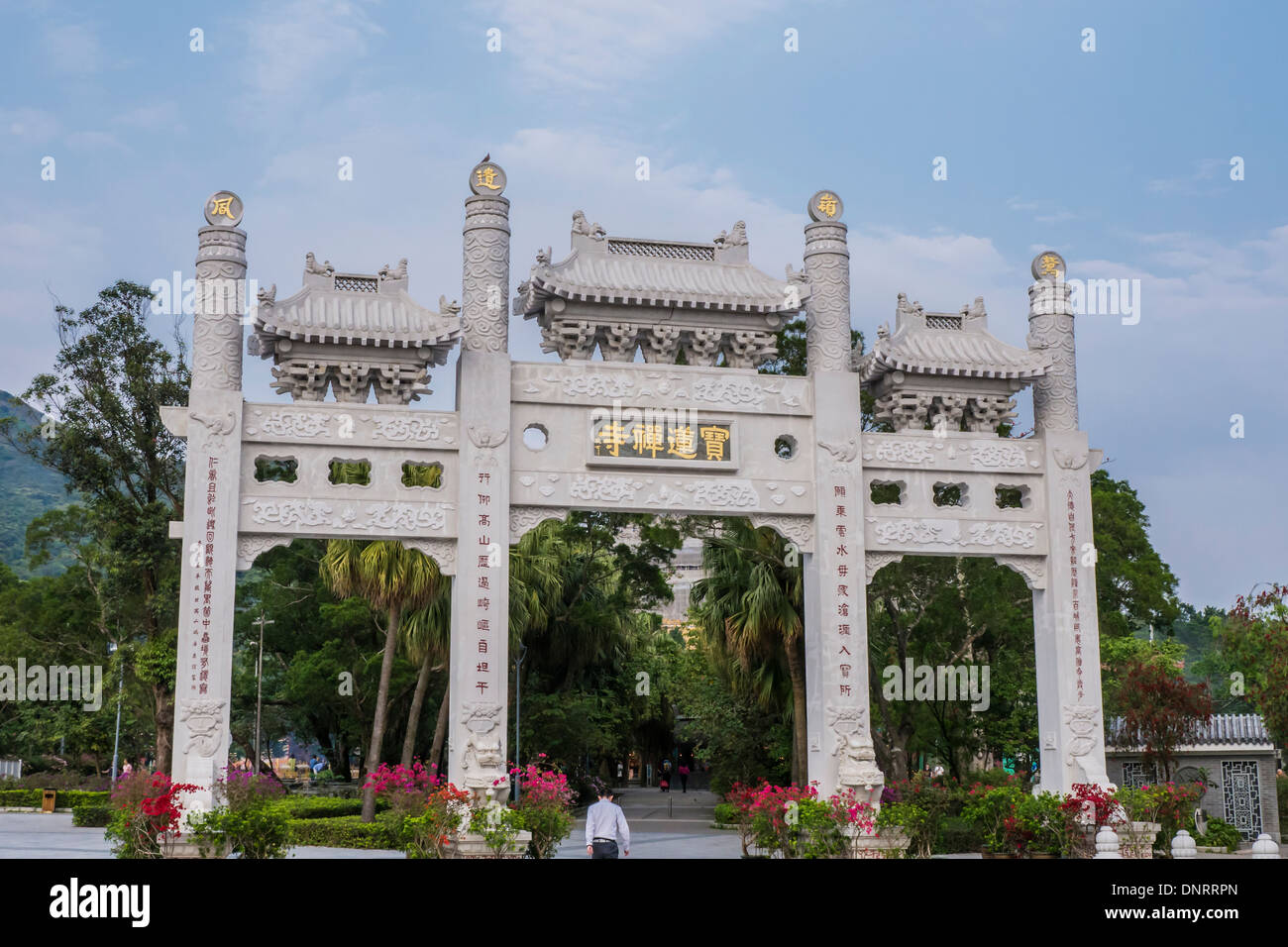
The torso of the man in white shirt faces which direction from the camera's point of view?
away from the camera

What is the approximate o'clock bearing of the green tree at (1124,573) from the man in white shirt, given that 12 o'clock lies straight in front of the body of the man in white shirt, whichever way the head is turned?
The green tree is roughly at 1 o'clock from the man in white shirt.

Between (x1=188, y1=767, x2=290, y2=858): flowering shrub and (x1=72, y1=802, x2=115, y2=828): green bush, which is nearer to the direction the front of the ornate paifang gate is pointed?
the flowering shrub

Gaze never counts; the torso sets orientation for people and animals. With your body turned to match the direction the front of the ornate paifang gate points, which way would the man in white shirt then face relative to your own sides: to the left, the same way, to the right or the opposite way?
the opposite way

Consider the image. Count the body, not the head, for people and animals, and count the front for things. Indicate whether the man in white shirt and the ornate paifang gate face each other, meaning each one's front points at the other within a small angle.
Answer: yes

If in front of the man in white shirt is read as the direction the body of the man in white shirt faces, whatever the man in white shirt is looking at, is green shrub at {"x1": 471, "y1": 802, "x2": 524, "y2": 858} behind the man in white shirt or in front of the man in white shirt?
in front

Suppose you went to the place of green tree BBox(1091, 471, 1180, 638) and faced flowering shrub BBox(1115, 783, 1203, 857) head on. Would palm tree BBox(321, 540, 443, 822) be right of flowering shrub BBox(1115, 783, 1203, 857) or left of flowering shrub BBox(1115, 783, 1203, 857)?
right

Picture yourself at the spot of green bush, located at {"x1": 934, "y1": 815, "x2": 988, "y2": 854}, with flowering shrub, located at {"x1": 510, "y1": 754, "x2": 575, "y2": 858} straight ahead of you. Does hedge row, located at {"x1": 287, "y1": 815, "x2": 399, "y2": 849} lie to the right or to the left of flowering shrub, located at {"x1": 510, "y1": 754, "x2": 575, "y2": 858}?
right

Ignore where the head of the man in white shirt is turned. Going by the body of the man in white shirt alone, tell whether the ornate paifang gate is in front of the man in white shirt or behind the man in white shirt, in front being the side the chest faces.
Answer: in front

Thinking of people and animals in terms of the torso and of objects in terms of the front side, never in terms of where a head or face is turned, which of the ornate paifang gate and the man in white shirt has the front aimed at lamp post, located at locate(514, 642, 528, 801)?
the man in white shirt

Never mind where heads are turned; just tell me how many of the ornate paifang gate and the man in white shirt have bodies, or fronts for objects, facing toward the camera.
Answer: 1

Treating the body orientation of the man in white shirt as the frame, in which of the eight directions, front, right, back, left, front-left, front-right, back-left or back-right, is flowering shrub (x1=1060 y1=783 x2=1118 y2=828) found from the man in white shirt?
front-right

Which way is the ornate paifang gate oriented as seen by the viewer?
toward the camera
